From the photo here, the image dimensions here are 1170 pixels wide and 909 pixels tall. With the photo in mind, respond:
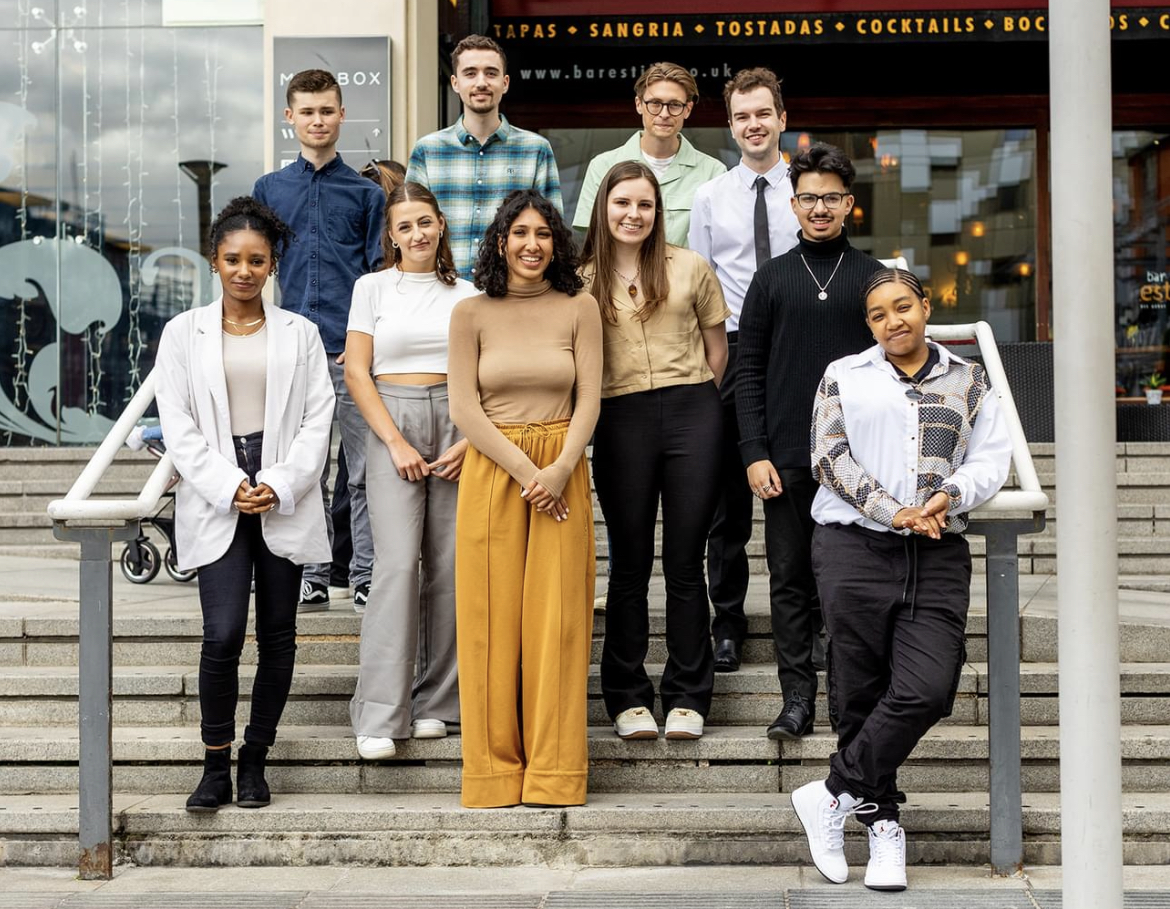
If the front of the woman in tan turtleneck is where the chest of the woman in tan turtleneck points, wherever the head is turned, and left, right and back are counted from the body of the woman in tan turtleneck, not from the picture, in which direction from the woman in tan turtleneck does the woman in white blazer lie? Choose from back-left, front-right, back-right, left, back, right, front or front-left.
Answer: right

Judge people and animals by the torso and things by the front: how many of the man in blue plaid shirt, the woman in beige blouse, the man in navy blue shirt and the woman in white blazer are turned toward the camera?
4

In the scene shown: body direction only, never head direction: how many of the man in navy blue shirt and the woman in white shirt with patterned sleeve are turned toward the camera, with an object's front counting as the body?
2

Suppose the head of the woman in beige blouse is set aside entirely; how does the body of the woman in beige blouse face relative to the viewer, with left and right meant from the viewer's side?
facing the viewer

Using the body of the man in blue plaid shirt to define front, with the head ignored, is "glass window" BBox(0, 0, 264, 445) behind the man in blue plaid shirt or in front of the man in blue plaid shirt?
behind

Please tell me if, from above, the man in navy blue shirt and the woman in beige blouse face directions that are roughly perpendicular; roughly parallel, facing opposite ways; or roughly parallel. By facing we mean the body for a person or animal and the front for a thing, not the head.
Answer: roughly parallel

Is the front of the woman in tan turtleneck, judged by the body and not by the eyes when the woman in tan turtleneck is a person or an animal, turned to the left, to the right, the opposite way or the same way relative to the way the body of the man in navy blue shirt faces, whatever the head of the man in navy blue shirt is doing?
the same way

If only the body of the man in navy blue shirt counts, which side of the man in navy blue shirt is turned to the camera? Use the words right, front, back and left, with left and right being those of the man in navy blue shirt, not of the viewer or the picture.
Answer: front

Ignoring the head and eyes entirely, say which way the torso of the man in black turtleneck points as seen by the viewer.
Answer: toward the camera

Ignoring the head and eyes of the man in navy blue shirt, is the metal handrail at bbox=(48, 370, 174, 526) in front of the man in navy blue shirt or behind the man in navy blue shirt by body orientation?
in front

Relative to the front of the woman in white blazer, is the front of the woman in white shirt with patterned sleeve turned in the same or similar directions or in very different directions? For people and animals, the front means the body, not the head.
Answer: same or similar directions

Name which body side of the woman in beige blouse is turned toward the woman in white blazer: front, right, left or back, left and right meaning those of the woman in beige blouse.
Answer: right

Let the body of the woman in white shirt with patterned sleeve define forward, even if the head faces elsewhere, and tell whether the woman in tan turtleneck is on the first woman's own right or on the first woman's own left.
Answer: on the first woman's own right

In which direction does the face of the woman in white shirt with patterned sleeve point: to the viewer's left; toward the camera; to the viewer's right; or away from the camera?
toward the camera

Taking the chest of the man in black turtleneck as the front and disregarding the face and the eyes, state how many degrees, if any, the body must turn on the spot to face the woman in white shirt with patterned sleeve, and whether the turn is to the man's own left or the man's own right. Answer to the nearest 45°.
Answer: approximately 45° to the man's own left

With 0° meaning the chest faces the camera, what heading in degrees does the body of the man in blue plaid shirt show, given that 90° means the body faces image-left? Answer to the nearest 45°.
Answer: approximately 0°

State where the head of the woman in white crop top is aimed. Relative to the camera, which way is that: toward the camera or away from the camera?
toward the camera

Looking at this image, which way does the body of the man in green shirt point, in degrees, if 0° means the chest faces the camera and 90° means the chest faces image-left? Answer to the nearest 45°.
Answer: approximately 0°

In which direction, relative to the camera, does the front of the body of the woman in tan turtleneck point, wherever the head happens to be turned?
toward the camera
